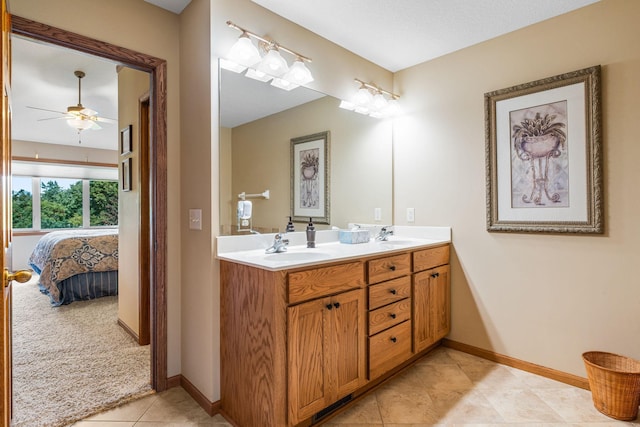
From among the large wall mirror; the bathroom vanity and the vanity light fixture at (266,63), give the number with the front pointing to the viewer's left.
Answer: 0

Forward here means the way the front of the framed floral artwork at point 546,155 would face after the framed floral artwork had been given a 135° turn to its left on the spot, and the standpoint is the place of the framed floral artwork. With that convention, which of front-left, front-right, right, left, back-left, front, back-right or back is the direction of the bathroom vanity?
back-right

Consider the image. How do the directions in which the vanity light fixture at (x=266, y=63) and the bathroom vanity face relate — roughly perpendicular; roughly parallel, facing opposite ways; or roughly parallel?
roughly parallel

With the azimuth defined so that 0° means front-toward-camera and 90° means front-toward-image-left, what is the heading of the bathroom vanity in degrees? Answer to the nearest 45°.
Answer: approximately 315°

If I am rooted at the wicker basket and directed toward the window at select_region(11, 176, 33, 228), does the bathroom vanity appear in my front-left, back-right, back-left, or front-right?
front-left

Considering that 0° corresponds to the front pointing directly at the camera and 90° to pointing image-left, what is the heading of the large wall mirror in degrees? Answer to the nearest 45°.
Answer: approximately 315°

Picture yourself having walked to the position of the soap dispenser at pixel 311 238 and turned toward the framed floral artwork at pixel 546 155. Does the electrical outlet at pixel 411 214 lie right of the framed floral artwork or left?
left

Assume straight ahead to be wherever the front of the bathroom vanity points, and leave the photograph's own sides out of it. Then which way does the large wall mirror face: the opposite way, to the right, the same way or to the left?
the same way

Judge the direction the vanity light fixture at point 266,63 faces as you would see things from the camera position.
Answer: facing the viewer and to the right of the viewer

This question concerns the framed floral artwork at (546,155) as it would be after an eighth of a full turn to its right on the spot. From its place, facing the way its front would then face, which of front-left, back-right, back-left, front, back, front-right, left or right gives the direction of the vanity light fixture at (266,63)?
front-left

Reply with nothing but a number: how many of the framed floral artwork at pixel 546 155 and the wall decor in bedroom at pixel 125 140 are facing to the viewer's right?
0

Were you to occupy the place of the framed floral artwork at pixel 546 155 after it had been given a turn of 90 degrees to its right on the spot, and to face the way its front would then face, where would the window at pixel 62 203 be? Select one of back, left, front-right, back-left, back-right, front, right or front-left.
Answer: front-left
